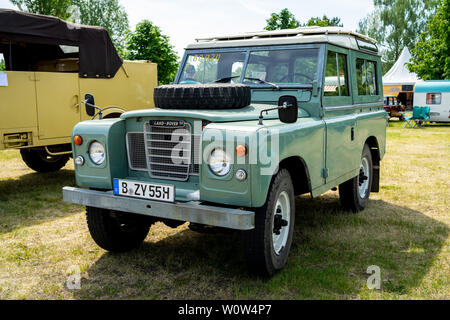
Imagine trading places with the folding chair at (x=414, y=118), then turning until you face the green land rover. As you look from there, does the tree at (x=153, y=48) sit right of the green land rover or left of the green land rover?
right

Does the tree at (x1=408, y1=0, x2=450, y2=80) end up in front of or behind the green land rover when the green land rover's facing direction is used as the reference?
behind

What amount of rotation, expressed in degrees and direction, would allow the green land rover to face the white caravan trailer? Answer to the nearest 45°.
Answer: approximately 180°

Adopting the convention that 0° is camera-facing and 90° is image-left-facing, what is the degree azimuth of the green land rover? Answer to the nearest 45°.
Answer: approximately 45°

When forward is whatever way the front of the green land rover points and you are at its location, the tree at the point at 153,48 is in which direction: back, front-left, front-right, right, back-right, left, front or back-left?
back-right

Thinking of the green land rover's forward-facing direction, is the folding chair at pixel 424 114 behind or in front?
behind

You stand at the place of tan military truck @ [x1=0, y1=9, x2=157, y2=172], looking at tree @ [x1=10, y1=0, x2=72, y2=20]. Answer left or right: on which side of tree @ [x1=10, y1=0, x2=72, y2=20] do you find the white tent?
right

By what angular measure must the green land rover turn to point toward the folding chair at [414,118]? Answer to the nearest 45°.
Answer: approximately 180°

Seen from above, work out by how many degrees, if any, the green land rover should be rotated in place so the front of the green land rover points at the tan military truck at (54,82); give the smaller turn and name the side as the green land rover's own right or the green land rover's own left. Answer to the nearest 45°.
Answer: approximately 90° to the green land rover's own right

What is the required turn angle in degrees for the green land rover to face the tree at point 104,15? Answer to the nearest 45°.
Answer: approximately 135° to its right

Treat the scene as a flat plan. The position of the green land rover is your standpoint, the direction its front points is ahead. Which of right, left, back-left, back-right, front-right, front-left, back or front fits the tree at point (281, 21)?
back-right

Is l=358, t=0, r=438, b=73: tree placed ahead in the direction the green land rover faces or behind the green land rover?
behind
